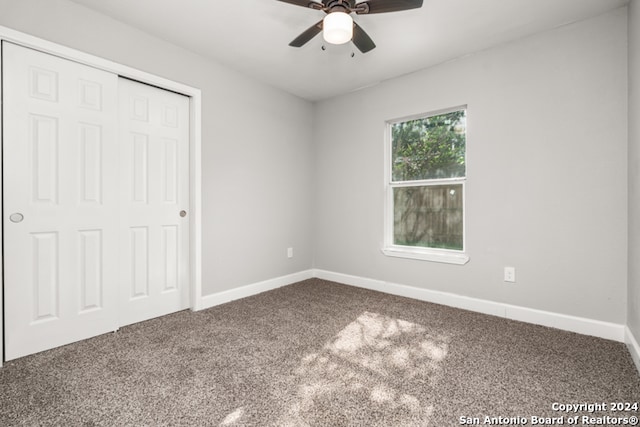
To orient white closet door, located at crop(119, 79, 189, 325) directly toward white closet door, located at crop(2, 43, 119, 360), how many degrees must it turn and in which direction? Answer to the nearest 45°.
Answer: approximately 90° to its right

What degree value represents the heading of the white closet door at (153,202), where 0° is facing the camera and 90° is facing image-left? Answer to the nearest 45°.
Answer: approximately 315°

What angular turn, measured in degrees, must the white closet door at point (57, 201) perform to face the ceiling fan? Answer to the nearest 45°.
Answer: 0° — it already faces it

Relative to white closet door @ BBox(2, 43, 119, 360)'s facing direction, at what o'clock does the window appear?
The window is roughly at 11 o'clock from the white closet door.

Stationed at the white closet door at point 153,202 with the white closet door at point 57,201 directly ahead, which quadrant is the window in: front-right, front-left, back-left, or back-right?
back-left

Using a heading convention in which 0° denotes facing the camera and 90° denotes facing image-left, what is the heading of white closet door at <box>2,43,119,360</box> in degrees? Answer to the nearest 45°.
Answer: approximately 315°

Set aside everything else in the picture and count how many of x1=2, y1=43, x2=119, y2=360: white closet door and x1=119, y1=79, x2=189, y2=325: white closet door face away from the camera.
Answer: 0

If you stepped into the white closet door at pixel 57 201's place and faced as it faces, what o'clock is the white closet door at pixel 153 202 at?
the white closet door at pixel 153 202 is roughly at 10 o'clock from the white closet door at pixel 57 201.

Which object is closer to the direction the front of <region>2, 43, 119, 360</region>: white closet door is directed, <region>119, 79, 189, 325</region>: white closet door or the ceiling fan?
the ceiling fan

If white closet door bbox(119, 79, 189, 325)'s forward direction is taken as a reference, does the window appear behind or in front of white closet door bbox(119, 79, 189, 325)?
in front

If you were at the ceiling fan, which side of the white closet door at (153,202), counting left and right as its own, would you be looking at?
front

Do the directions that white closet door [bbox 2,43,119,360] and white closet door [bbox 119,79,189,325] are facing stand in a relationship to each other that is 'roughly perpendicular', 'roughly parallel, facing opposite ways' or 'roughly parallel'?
roughly parallel

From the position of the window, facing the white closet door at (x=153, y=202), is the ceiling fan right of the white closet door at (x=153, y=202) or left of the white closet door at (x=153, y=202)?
left
